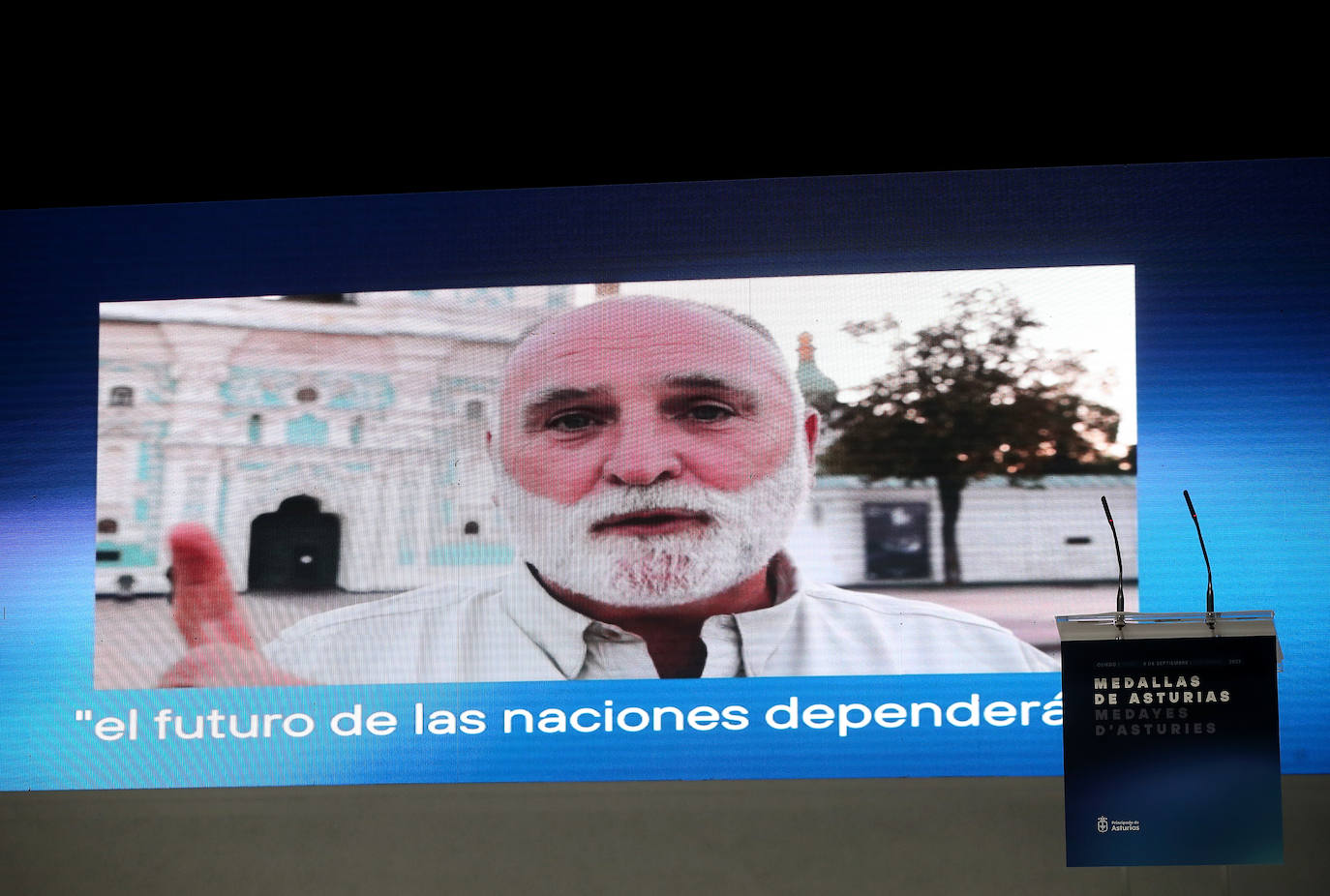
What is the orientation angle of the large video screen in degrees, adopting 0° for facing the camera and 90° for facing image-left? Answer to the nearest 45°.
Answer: approximately 0°
